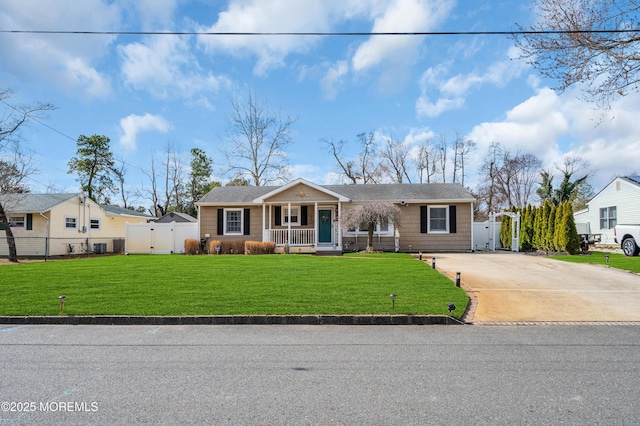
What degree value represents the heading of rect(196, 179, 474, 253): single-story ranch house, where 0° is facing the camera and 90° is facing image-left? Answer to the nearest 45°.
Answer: approximately 0°

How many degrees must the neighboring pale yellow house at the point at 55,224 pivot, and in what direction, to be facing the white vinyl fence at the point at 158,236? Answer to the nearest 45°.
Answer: approximately 90° to its left

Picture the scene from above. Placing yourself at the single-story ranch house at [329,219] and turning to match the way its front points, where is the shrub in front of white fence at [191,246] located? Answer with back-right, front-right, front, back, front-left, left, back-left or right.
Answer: right

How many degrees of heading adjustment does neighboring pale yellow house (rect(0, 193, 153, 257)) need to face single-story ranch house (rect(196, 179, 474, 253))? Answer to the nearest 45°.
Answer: approximately 90° to its left

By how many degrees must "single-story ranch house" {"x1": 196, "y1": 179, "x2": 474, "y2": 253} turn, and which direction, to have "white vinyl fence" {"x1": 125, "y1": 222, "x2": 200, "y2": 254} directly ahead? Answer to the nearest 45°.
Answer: approximately 90° to its right

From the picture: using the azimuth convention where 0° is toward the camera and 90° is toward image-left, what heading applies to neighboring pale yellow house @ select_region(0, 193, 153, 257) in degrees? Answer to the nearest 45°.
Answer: approximately 45°

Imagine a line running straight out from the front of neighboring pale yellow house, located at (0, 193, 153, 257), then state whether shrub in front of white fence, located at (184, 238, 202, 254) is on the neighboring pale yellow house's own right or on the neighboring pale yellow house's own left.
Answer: on the neighboring pale yellow house's own left

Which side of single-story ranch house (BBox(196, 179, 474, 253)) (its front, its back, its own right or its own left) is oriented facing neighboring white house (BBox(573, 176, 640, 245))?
left

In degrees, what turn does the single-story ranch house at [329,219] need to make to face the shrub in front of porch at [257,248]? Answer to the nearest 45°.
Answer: approximately 45° to its right

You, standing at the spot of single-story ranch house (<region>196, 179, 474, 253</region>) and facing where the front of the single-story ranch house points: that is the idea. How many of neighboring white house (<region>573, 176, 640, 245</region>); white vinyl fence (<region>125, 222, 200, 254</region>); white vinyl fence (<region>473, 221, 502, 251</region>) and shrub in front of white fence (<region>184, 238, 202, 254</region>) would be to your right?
2
